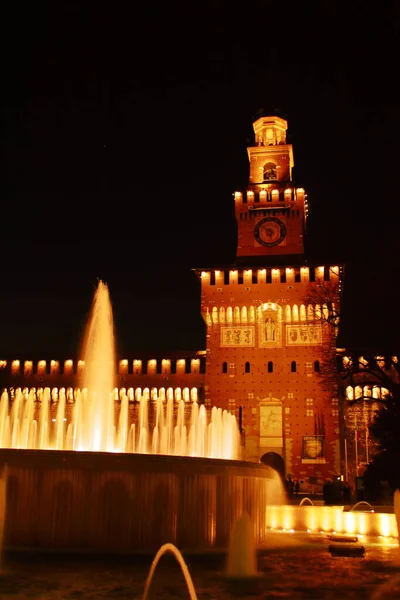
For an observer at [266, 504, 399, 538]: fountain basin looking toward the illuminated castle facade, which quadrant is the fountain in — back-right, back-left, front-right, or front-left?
back-left

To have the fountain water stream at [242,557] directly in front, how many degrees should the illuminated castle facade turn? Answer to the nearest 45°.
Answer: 0° — it already faces it

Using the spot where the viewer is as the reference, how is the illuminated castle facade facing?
facing the viewer

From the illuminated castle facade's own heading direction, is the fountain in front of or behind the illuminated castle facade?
in front

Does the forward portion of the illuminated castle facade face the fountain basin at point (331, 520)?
yes
